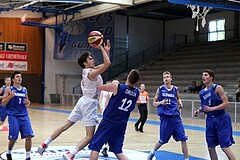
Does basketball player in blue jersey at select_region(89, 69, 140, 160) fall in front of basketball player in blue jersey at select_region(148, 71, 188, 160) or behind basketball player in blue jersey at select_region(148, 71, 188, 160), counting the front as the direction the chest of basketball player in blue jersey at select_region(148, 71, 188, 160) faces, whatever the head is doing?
in front

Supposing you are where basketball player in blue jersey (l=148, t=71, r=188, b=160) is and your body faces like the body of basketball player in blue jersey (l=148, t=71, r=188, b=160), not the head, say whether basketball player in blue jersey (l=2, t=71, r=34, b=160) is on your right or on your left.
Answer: on your right

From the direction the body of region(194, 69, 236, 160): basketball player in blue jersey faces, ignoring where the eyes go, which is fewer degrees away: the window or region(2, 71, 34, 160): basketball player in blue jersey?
the basketball player in blue jersey

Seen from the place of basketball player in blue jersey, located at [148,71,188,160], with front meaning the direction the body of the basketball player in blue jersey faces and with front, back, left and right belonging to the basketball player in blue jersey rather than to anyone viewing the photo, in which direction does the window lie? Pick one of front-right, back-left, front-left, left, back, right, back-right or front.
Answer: back

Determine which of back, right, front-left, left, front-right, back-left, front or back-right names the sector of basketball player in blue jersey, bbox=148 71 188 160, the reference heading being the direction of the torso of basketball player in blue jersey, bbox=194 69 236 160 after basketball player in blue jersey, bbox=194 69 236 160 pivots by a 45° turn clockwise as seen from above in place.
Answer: front-right

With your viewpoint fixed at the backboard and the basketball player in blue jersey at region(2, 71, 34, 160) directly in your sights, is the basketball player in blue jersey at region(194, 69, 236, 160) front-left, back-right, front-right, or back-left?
front-left

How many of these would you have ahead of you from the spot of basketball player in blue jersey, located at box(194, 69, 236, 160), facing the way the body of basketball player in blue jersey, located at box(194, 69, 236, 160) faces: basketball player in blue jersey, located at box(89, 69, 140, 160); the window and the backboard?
1

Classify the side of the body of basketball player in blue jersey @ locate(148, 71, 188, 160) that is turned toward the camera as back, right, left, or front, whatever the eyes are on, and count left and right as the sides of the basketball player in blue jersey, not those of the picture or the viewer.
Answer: front

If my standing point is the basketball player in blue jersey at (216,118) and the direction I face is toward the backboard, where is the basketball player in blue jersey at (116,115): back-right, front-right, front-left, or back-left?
back-left

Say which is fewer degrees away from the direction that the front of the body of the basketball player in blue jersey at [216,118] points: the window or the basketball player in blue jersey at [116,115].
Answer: the basketball player in blue jersey

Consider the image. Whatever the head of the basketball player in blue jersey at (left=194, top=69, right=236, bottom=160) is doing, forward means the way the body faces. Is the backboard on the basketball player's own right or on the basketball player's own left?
on the basketball player's own right

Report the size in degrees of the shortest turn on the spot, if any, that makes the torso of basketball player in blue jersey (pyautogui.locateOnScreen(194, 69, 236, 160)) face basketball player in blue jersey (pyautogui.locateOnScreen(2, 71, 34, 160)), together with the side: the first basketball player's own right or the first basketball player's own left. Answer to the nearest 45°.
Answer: approximately 45° to the first basketball player's own right
